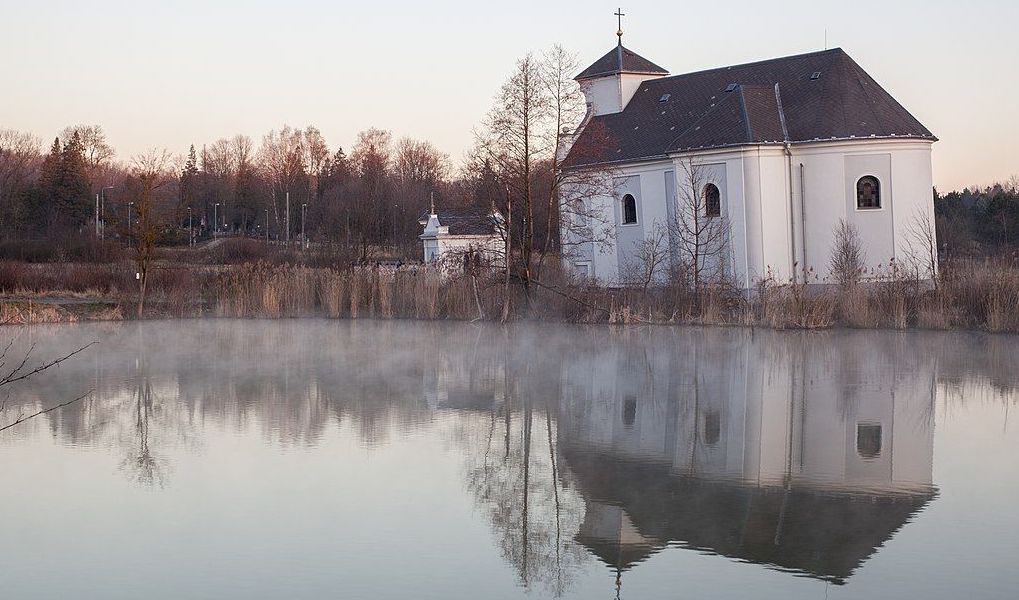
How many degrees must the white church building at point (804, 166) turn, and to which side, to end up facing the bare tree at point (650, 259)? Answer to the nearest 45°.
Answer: approximately 45° to its left

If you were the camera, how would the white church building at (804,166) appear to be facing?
facing away from the viewer and to the left of the viewer
